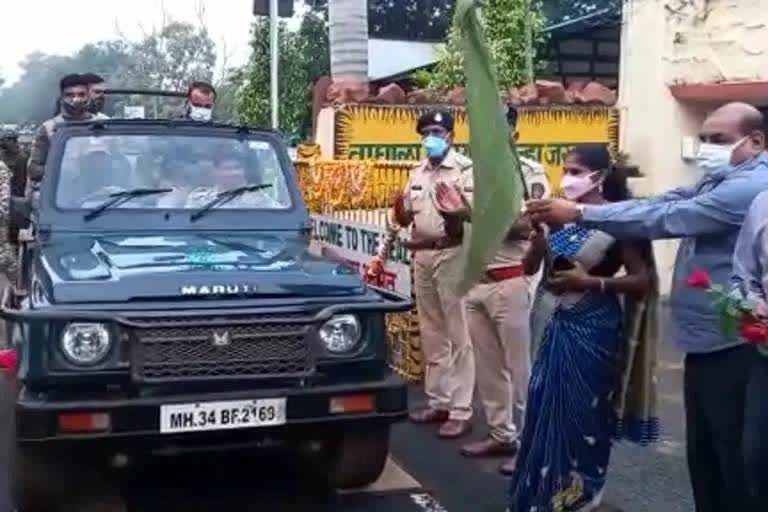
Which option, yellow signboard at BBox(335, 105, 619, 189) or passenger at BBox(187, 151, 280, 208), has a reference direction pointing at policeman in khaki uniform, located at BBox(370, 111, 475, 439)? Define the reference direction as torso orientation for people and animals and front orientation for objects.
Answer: the yellow signboard

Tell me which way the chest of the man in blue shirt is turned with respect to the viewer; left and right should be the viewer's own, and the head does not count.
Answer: facing to the left of the viewer

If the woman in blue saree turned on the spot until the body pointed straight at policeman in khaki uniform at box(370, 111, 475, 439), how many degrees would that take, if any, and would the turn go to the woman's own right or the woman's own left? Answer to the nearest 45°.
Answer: approximately 90° to the woman's own right

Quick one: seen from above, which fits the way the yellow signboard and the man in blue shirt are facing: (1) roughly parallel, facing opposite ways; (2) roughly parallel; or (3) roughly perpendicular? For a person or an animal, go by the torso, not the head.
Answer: roughly perpendicular

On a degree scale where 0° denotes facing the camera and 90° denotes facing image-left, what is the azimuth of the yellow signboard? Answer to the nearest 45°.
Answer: approximately 0°

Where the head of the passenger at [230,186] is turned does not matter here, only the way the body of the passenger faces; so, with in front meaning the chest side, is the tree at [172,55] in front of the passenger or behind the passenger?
behind

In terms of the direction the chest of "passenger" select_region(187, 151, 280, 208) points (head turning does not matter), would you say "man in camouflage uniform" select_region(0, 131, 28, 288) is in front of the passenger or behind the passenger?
behind

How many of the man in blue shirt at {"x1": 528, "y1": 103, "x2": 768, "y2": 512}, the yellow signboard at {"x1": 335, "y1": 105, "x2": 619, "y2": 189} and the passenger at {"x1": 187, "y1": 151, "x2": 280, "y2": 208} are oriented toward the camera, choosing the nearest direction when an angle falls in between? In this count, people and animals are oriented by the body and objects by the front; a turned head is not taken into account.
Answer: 2

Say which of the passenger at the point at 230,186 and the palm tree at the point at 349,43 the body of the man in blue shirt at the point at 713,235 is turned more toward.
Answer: the passenger

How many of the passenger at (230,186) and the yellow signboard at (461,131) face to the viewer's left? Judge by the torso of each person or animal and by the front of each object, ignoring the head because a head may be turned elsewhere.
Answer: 0

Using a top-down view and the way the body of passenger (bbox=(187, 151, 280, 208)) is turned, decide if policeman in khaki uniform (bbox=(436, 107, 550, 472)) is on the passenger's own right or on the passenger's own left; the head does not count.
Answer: on the passenger's own left
